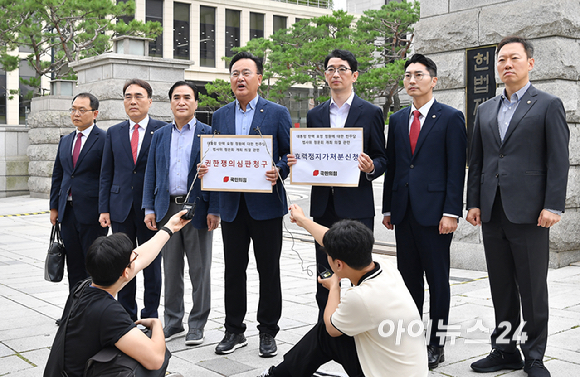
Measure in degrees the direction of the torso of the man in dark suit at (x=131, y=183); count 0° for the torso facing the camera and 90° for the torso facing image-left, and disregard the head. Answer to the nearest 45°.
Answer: approximately 0°

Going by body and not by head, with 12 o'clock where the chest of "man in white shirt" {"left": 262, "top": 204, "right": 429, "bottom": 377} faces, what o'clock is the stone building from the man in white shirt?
The stone building is roughly at 1 o'clock from the man in white shirt.

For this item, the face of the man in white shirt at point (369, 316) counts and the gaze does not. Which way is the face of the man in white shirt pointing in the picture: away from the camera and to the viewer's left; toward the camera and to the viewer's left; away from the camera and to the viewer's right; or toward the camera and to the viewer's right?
away from the camera and to the viewer's left

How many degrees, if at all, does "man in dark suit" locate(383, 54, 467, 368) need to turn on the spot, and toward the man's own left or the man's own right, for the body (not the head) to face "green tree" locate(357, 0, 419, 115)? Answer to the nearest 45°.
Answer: approximately 135° to the man's own right

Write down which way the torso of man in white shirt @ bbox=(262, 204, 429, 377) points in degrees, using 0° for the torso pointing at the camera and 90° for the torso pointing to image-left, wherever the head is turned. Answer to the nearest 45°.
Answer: approximately 135°

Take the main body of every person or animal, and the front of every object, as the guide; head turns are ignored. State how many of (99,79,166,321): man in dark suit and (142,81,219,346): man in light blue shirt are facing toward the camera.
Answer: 2
